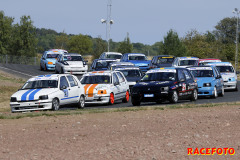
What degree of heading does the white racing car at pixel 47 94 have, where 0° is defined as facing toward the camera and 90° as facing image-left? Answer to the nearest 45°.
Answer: approximately 45°

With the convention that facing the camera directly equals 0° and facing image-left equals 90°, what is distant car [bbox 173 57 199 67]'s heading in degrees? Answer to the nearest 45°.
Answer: approximately 0°

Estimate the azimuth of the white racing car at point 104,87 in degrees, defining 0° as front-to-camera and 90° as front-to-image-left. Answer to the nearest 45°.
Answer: approximately 45°

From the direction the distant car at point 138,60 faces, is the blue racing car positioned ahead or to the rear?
ahead

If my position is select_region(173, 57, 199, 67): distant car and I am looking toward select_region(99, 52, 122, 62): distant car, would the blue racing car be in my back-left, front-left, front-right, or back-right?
back-left

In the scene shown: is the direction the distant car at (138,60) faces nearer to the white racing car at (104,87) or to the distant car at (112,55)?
the white racing car

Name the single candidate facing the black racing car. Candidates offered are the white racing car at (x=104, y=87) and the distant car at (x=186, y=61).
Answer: the distant car

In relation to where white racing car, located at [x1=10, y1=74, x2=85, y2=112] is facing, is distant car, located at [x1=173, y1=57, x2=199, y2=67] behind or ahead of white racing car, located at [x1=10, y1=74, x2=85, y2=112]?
behind

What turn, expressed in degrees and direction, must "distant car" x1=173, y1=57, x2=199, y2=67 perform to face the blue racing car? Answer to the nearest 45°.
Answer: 0° — it already faces it
